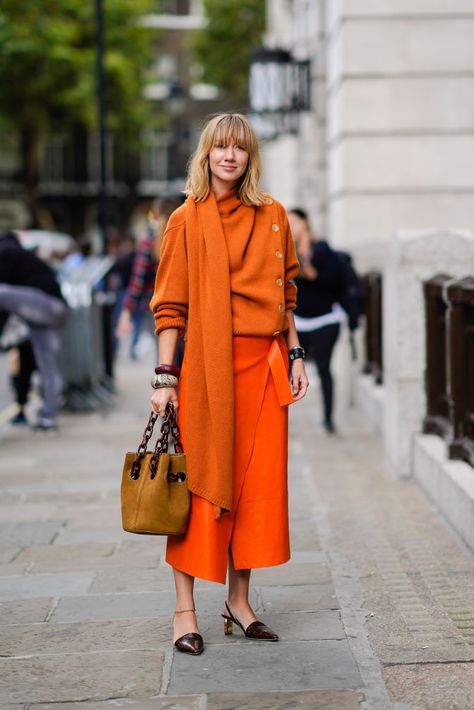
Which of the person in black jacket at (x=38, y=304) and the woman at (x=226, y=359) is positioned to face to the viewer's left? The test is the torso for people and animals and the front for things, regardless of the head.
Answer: the person in black jacket

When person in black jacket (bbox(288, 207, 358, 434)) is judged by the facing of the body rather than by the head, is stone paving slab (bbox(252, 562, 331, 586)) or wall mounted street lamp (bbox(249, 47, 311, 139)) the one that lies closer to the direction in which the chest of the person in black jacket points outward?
the stone paving slab

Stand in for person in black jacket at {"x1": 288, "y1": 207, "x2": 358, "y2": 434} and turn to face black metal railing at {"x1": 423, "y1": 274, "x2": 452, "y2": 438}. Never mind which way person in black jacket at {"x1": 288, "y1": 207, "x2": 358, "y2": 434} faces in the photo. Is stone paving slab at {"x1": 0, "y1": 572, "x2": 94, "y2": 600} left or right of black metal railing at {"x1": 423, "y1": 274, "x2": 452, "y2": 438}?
right

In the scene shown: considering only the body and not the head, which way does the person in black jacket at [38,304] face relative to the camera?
to the viewer's left

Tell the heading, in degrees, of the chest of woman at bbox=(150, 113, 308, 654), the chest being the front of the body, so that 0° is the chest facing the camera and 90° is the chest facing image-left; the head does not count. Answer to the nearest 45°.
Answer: approximately 0°

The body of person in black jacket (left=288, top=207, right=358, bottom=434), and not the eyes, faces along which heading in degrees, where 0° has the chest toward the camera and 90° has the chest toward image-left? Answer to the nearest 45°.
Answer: approximately 45°

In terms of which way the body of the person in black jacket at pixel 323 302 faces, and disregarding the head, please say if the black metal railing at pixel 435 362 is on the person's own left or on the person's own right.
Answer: on the person's own left
